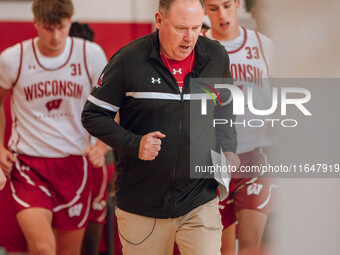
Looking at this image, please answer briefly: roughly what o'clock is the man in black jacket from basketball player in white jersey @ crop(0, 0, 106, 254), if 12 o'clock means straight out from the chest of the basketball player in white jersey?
The man in black jacket is roughly at 11 o'clock from the basketball player in white jersey.

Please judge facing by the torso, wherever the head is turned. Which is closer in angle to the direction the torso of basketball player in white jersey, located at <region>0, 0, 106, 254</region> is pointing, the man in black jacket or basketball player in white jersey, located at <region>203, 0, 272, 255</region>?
the man in black jacket

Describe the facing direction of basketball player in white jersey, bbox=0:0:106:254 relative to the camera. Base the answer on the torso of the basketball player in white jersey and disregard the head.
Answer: toward the camera
